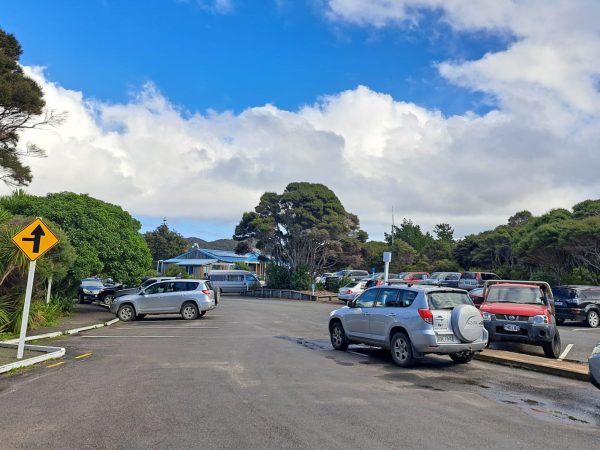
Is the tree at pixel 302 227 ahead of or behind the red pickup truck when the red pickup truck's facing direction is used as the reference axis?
behind

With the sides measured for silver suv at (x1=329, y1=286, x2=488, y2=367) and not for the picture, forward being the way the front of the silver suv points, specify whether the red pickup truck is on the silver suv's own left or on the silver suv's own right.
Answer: on the silver suv's own right

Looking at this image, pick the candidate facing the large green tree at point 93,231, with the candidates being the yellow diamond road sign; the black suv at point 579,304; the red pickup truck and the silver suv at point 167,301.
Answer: the silver suv

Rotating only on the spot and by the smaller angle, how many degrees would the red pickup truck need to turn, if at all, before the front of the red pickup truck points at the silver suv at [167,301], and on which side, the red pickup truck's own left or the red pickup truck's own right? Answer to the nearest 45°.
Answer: approximately 90° to the red pickup truck's own right

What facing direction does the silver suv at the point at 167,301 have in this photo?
to the viewer's left

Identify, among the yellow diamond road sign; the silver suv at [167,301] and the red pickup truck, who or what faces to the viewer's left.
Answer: the silver suv

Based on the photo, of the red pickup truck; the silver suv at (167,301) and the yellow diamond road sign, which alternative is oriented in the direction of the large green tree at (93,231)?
the silver suv

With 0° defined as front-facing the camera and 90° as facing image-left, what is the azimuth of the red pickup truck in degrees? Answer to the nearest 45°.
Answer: approximately 0°

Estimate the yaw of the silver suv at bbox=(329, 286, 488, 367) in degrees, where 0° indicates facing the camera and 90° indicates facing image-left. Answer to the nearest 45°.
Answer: approximately 135°

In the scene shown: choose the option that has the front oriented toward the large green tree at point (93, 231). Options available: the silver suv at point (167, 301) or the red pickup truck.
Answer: the silver suv

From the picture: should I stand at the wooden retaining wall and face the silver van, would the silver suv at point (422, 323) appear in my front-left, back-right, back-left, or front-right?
back-left
